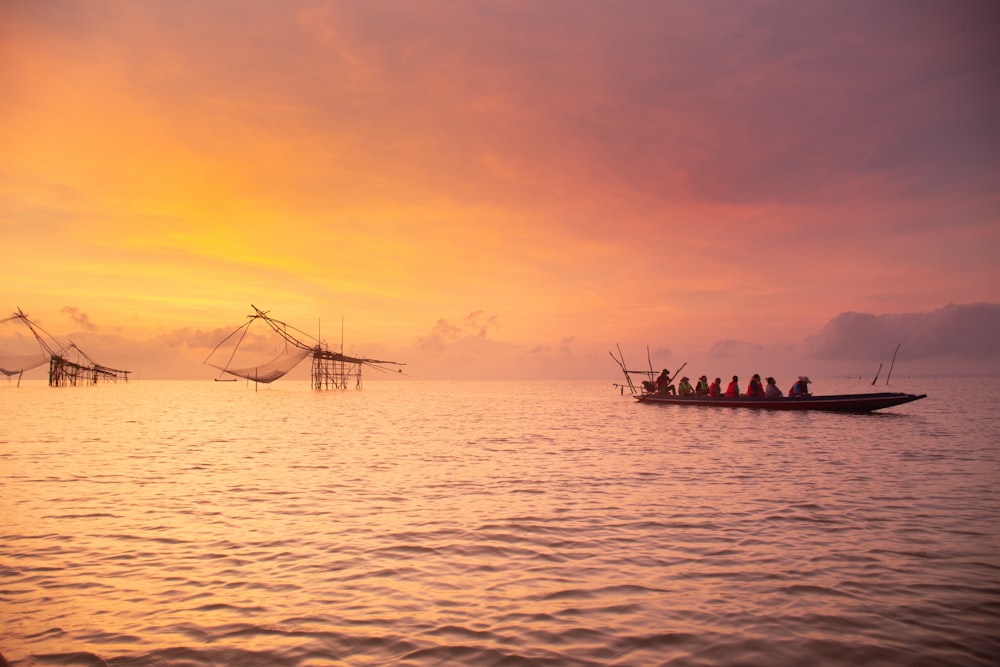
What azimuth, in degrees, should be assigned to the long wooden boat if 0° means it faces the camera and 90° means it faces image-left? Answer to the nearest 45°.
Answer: approximately 270°

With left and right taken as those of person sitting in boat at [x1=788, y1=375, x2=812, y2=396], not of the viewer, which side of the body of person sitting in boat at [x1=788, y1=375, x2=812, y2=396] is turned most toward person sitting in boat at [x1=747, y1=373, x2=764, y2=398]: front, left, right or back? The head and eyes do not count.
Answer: back

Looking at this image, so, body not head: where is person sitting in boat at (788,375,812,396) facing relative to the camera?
to the viewer's right
